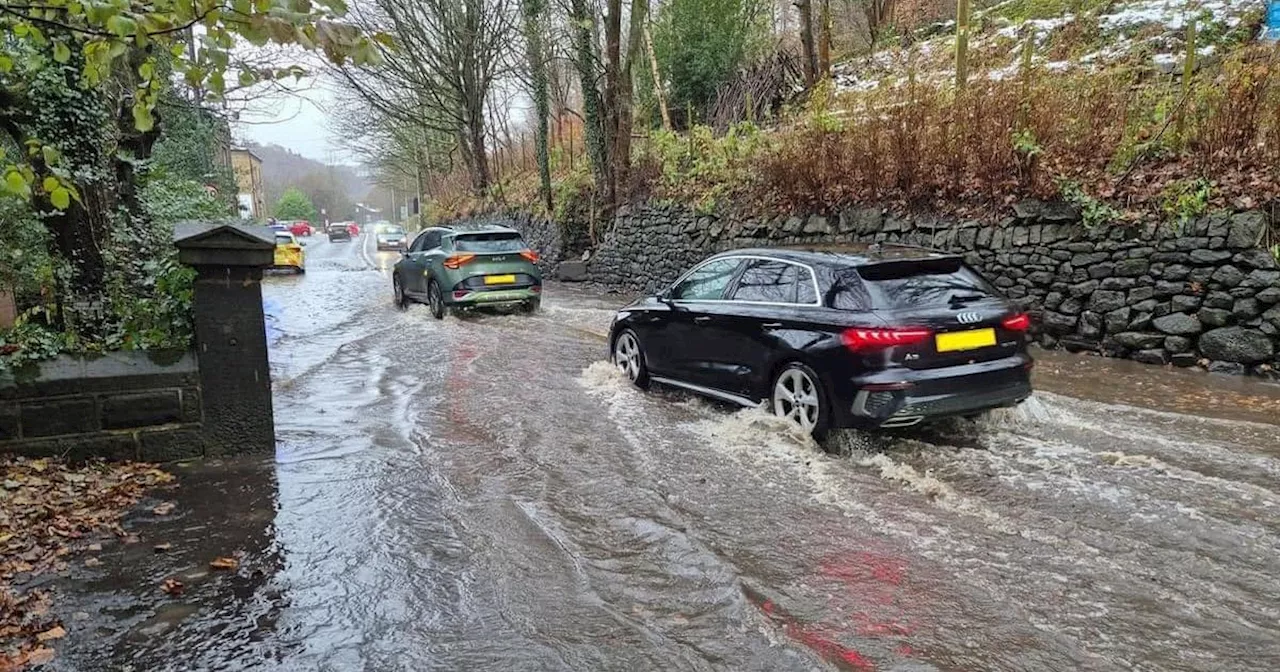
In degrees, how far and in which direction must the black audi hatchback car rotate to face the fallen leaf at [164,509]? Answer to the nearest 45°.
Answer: approximately 90° to its left

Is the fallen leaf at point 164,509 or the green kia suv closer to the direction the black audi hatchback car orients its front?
the green kia suv

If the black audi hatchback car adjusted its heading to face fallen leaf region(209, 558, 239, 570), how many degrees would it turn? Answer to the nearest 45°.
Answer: approximately 90° to its left

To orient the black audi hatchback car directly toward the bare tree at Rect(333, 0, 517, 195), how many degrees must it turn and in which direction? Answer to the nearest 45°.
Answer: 0° — it already faces it

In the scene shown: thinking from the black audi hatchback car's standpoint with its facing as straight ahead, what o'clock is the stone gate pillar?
The stone gate pillar is roughly at 10 o'clock from the black audi hatchback car.

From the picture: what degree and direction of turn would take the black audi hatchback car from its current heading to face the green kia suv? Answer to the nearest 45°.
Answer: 0° — it already faces it

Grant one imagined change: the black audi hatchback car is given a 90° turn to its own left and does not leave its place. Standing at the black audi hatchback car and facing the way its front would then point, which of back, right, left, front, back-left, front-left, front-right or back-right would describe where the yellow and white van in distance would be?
right

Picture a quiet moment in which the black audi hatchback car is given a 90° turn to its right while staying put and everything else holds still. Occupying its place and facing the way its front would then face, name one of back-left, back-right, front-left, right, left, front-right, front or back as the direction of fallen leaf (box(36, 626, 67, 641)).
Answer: back

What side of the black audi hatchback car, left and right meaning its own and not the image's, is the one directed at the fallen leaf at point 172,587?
left

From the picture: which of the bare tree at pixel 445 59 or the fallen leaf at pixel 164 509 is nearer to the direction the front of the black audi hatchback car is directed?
the bare tree

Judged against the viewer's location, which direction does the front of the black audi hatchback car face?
facing away from the viewer and to the left of the viewer
